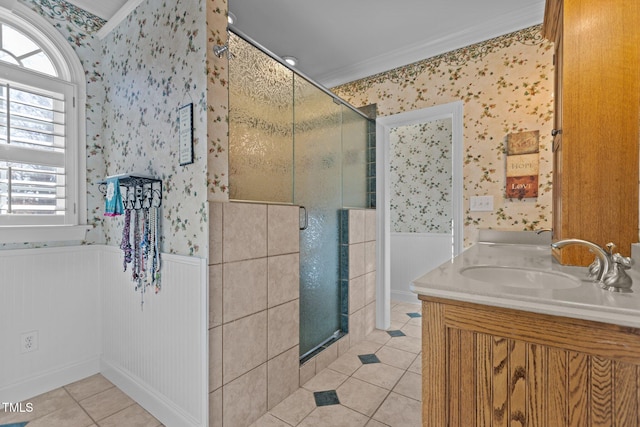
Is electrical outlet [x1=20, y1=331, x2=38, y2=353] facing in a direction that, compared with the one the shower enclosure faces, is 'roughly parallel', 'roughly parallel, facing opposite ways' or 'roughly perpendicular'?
roughly parallel

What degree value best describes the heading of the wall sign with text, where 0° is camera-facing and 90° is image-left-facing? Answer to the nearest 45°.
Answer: approximately 45°

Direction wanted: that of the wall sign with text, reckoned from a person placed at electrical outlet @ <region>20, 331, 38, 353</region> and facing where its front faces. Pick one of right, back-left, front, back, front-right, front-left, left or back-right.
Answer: front-left

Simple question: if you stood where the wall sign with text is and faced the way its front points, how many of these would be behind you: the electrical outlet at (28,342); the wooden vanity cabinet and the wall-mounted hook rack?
0

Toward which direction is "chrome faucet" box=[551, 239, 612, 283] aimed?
to the viewer's left

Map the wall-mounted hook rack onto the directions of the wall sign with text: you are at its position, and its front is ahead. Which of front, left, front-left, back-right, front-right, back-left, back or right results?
front

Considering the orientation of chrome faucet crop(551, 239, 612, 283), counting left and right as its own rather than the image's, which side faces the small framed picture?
front

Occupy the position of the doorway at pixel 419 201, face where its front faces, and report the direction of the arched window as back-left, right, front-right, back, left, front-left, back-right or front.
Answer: front
